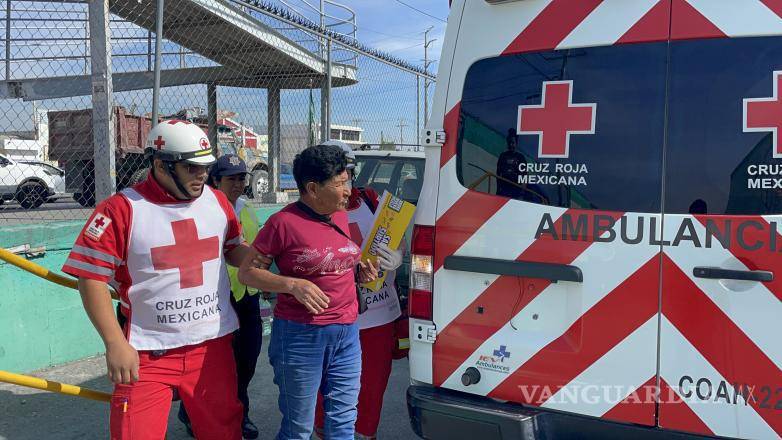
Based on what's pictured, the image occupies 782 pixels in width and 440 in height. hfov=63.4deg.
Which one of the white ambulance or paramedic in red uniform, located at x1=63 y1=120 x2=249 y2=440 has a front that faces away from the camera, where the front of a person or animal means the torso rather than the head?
the white ambulance

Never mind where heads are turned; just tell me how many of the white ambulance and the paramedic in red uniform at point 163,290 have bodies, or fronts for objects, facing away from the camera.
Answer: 1

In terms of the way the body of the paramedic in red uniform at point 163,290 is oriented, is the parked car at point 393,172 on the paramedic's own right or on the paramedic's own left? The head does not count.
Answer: on the paramedic's own left

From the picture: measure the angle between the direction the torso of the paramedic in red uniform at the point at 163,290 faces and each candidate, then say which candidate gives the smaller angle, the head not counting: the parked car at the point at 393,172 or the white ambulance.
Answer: the white ambulance

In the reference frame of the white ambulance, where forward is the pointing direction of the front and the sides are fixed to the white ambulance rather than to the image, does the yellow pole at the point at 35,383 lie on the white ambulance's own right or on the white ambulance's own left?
on the white ambulance's own left

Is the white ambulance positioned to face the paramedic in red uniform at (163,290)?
no

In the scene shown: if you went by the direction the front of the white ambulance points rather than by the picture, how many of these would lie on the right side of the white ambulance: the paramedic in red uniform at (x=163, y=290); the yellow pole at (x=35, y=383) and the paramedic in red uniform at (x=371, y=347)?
0

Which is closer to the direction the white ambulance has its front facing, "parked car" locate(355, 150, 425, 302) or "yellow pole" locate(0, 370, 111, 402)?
the parked car

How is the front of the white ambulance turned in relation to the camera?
facing away from the viewer

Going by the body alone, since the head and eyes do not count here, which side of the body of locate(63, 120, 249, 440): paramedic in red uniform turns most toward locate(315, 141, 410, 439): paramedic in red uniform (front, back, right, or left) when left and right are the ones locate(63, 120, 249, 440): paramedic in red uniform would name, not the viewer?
left

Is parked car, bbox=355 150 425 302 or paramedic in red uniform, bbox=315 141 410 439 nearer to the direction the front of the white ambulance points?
the parked car

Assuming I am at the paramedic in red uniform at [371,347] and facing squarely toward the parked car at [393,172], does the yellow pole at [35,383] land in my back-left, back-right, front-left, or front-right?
back-left

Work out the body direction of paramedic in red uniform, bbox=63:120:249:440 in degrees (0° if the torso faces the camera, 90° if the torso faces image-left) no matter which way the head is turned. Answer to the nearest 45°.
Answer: approximately 315°
